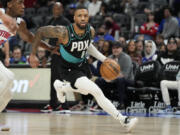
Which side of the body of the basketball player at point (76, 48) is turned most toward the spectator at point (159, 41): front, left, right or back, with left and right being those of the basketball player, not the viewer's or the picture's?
left

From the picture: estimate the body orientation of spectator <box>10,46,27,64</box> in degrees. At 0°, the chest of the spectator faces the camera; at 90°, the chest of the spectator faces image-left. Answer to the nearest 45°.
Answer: approximately 0°

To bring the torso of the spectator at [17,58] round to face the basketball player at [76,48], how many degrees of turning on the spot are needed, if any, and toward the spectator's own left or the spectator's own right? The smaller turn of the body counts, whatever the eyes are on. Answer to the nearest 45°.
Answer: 0° — they already face them

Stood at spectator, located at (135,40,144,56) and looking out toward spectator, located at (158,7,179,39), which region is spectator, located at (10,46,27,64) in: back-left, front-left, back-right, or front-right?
back-left

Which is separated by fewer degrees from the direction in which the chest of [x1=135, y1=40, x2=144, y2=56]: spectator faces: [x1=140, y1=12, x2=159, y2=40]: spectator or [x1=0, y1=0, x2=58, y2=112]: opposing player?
the opposing player

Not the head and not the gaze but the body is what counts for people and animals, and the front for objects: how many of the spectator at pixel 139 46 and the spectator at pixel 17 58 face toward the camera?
2

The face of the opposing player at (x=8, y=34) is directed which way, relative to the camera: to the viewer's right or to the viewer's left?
to the viewer's right

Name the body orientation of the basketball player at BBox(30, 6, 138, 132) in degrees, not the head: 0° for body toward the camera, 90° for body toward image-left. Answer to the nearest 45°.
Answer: approximately 315°
